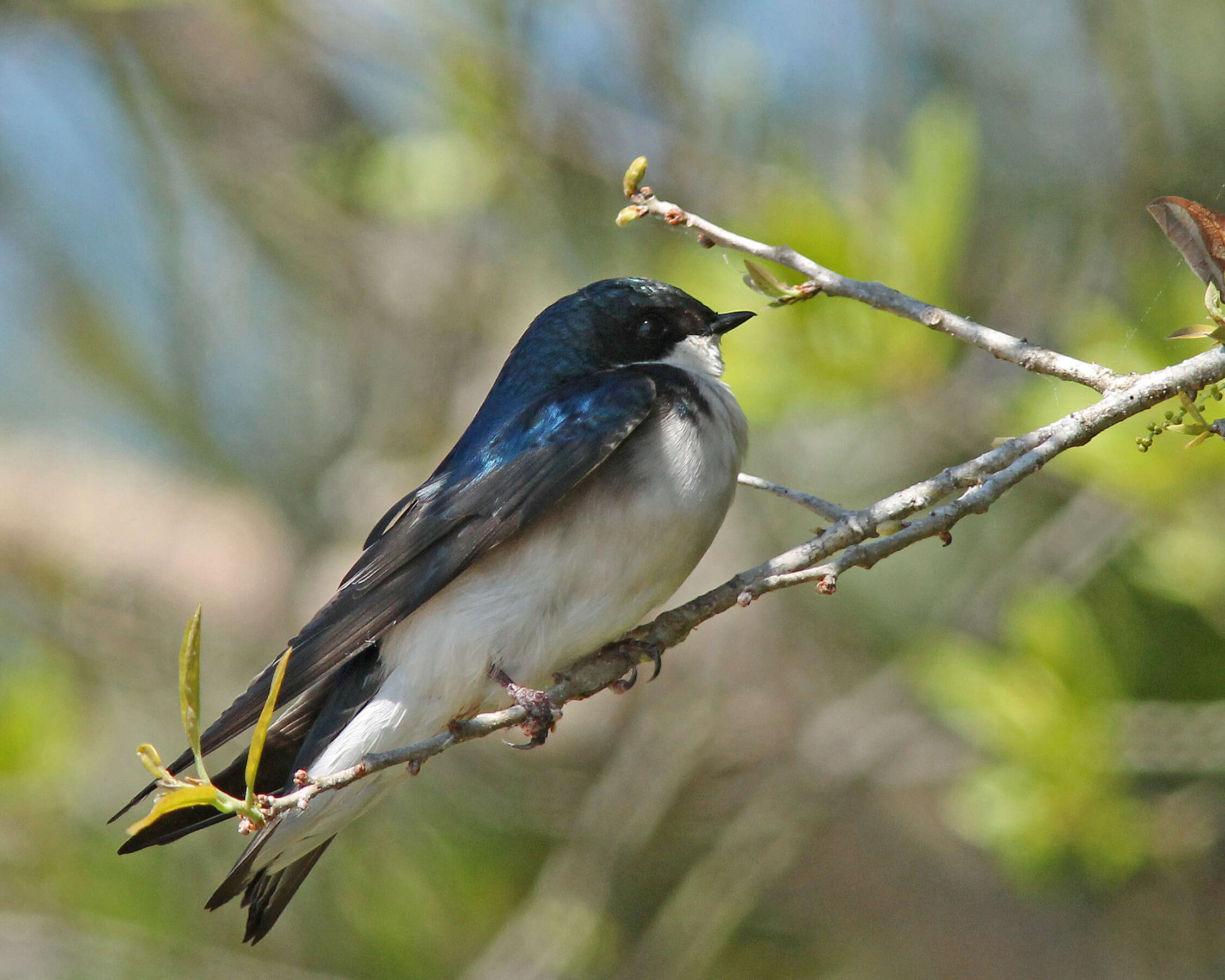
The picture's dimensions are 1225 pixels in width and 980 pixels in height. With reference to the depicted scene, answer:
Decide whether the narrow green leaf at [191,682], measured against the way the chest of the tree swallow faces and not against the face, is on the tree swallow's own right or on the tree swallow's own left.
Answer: on the tree swallow's own right

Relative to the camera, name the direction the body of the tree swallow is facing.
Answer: to the viewer's right
